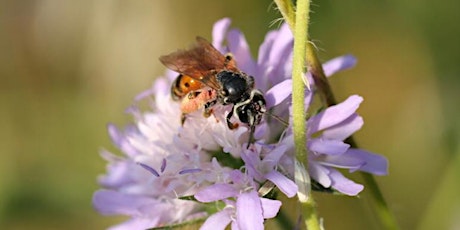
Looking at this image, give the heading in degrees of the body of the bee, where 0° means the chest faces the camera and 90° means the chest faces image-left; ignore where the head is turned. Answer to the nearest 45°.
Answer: approximately 315°
